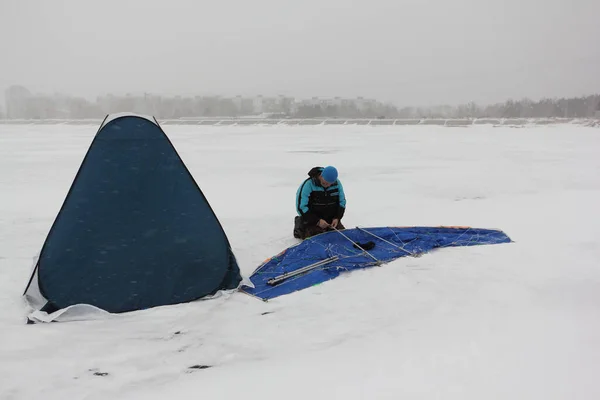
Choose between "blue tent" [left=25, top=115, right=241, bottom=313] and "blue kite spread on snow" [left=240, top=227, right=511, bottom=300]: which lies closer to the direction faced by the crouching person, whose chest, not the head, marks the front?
the blue kite spread on snow

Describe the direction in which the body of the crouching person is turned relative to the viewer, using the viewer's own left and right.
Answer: facing the viewer and to the right of the viewer

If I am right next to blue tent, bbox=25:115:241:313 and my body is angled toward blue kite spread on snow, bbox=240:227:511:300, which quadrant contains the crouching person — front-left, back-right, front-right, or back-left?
front-left

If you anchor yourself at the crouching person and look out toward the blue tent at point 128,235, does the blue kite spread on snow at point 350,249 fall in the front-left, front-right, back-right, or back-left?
front-left

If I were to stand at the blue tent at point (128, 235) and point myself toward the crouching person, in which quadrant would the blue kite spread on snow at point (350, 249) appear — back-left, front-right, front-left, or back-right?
front-right

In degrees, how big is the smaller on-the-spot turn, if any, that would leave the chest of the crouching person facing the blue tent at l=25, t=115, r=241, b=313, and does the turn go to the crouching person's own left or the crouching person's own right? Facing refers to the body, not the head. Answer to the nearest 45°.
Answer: approximately 90° to the crouching person's own right
